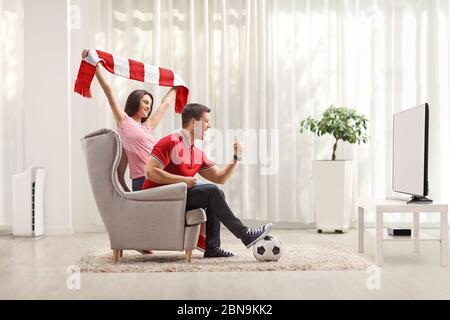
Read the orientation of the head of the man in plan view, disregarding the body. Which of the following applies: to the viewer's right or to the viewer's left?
to the viewer's right

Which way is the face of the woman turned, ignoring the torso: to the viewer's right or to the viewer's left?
to the viewer's right

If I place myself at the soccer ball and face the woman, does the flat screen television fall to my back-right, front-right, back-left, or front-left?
back-right

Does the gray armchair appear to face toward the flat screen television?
yes

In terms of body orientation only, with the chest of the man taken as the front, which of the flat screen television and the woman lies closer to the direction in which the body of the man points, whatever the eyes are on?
the flat screen television

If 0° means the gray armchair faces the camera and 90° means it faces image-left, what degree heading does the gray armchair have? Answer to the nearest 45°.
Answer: approximately 270°

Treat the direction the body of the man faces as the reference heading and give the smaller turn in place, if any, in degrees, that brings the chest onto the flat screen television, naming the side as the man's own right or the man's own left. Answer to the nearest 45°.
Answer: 0° — they already face it

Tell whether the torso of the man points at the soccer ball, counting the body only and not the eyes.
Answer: yes

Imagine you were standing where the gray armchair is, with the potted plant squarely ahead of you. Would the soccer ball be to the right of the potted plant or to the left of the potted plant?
right

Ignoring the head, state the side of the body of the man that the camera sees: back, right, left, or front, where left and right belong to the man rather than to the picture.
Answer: right
